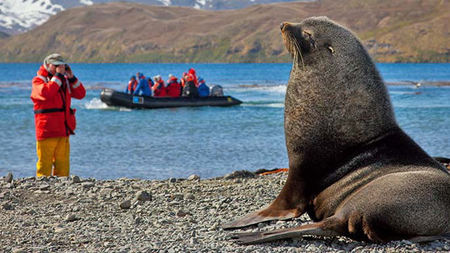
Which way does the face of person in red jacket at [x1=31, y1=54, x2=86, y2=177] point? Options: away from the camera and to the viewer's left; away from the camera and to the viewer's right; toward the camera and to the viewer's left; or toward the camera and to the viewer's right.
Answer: toward the camera and to the viewer's right

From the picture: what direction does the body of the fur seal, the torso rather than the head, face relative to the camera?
to the viewer's left

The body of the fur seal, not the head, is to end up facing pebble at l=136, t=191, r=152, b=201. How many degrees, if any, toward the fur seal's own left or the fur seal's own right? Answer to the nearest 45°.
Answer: approximately 45° to the fur seal's own right

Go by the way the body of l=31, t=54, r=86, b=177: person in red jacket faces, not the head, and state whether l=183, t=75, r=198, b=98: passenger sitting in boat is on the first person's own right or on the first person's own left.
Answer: on the first person's own left

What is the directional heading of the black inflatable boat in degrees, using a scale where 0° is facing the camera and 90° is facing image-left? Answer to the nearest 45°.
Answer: approximately 90°

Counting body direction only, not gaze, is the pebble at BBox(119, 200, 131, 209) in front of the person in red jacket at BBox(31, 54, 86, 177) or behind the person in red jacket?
in front

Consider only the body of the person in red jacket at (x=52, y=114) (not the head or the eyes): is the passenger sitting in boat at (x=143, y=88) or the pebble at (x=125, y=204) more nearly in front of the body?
the pebble

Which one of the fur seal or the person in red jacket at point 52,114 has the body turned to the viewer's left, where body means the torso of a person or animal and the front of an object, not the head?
the fur seal

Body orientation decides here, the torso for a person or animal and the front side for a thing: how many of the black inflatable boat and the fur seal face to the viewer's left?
2

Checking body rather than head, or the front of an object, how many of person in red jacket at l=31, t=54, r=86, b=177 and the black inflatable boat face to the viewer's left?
1

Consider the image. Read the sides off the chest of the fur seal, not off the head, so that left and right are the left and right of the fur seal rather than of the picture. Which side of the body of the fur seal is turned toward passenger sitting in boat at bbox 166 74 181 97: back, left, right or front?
right

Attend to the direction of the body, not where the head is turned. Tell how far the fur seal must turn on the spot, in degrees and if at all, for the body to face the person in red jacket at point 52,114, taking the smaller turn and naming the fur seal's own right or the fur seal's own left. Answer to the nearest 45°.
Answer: approximately 45° to the fur seal's own right

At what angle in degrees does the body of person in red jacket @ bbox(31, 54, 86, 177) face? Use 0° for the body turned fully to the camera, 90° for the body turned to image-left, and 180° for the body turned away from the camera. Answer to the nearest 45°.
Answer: approximately 315°

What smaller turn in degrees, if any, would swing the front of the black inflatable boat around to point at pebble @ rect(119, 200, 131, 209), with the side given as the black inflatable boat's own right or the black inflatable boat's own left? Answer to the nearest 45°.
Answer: approximately 90° to the black inflatable boat's own left
